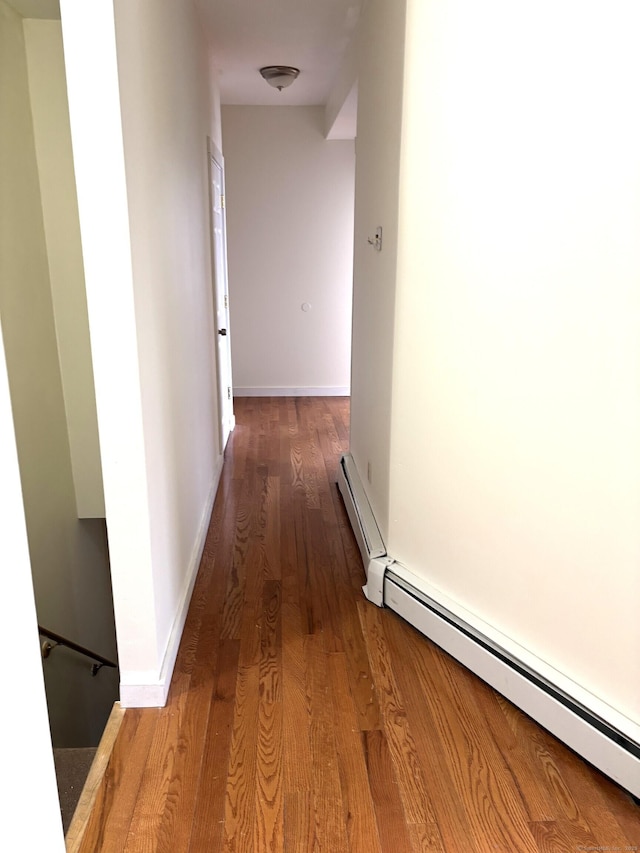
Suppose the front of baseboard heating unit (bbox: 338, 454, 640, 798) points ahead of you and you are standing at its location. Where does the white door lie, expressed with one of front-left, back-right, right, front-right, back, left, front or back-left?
right

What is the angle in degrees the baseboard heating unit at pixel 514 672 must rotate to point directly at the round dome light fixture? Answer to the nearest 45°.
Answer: approximately 90° to its right

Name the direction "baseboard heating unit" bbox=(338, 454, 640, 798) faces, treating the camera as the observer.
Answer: facing the viewer and to the left of the viewer
